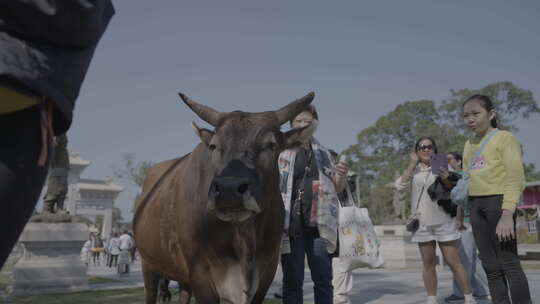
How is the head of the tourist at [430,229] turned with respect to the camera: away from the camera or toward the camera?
toward the camera

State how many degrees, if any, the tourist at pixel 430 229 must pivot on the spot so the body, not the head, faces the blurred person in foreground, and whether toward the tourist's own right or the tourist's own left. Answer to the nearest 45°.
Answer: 0° — they already face them

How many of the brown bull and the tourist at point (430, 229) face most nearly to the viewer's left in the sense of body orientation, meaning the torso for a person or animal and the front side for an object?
0

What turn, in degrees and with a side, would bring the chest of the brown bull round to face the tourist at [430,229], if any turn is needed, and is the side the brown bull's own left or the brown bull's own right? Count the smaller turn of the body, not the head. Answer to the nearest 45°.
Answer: approximately 90° to the brown bull's own left

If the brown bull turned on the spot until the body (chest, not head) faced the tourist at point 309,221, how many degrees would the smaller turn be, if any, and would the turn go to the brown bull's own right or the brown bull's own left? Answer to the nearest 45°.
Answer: approximately 90° to the brown bull's own left

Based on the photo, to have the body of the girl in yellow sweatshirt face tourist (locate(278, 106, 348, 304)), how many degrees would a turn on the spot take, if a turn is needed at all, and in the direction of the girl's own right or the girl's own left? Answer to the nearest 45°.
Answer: approximately 45° to the girl's own right

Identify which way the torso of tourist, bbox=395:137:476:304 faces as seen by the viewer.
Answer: toward the camera

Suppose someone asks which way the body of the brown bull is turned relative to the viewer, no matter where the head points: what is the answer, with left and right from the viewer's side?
facing the viewer and to the right of the viewer

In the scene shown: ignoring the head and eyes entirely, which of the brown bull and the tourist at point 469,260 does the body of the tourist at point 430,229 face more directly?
the brown bull

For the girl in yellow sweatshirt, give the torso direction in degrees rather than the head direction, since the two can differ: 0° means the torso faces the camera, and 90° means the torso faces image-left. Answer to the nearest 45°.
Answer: approximately 45°

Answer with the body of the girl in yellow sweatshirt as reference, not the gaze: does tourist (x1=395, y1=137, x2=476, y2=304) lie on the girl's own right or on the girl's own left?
on the girl's own right

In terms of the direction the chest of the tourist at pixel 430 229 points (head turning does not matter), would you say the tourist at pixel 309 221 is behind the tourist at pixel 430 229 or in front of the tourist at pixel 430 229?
in front

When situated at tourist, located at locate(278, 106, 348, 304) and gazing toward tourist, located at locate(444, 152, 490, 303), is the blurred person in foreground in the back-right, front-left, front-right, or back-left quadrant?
back-right

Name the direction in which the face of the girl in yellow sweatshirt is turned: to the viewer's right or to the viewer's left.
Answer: to the viewer's left

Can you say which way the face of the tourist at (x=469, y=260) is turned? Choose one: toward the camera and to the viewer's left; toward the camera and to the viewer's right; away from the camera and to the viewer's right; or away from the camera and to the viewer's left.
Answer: toward the camera and to the viewer's left

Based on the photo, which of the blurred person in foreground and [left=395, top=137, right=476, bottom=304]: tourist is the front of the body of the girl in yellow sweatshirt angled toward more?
the blurred person in foreground

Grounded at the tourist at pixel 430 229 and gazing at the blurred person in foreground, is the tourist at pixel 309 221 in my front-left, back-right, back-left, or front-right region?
front-right

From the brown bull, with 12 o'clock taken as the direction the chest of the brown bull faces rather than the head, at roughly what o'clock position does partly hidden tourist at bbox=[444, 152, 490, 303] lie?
The partly hidden tourist is roughly at 9 o'clock from the brown bull.
